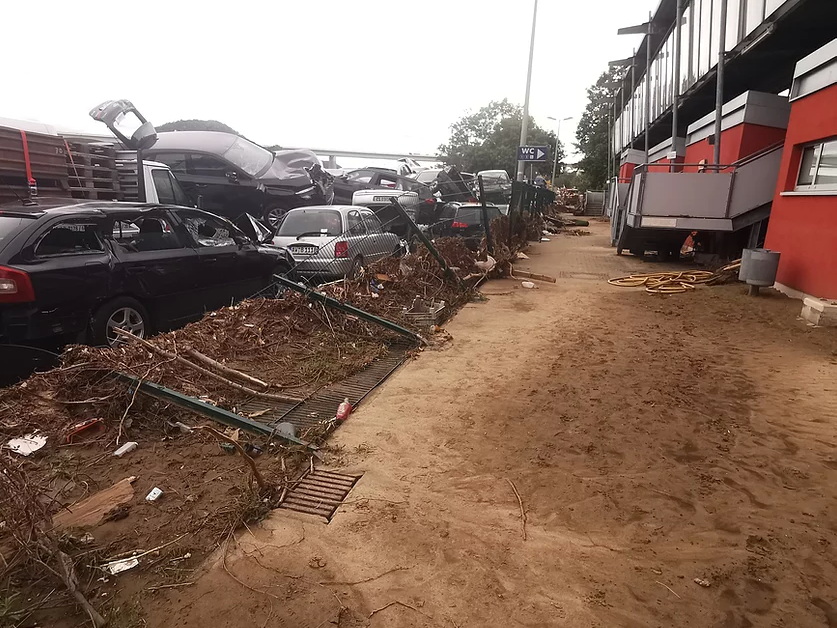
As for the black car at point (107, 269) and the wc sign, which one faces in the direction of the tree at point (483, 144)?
the black car

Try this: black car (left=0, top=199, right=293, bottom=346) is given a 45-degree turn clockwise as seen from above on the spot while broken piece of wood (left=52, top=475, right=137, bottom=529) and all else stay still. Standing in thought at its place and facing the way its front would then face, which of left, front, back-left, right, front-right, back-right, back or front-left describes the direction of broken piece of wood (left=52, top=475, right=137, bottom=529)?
right

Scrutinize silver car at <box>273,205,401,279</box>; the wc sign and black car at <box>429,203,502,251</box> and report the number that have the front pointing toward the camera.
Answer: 1

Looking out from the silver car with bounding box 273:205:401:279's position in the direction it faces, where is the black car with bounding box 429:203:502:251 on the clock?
The black car is roughly at 12 o'clock from the silver car.

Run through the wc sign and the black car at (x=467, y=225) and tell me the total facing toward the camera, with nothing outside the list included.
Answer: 1

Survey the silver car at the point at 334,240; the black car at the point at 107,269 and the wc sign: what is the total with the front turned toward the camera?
1

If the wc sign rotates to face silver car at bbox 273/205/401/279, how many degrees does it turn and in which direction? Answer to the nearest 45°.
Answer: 0° — it already faces it

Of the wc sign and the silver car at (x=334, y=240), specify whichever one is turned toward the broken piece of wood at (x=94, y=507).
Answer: the wc sign

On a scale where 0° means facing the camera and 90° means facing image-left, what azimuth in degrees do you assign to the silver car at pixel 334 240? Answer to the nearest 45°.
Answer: approximately 225°

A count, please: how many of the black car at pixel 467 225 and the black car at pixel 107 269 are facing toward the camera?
0

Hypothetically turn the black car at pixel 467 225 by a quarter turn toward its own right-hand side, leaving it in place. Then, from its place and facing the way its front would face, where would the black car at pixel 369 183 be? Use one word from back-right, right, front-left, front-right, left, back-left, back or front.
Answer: back

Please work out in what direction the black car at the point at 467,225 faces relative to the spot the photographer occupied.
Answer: facing away from the viewer and to the right of the viewer

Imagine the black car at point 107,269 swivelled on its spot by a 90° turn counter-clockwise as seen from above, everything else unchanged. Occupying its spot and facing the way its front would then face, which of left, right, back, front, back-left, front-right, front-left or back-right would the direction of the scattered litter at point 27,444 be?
back-left

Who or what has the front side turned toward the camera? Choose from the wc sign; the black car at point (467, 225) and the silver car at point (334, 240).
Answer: the wc sign

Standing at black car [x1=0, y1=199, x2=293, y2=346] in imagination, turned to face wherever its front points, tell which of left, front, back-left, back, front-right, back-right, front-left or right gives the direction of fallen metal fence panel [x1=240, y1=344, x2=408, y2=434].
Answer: right

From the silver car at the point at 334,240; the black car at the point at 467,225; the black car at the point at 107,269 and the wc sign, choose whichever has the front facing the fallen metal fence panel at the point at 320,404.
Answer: the wc sign

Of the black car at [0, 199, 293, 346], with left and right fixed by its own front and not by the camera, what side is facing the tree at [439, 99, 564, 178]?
front

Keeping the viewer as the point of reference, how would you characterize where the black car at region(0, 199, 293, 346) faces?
facing away from the viewer and to the right of the viewer
